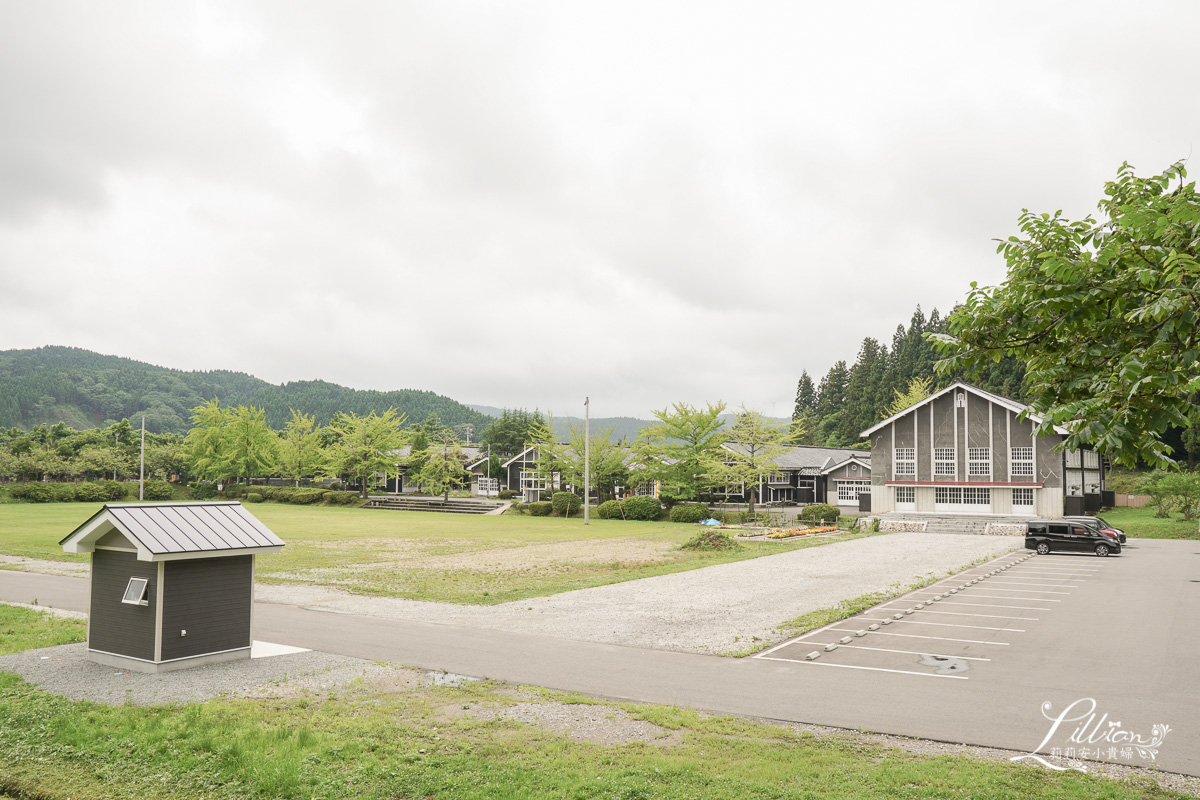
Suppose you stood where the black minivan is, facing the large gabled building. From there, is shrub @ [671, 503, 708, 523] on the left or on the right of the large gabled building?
left

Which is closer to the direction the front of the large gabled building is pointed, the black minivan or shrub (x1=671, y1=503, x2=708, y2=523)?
the black minivan

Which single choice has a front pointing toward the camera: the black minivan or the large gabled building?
the large gabled building

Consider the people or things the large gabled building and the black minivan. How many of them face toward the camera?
1

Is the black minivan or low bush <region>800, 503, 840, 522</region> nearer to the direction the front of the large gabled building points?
the black minivan

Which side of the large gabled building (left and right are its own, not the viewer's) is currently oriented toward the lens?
front

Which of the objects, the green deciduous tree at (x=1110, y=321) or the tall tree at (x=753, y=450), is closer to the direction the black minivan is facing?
the green deciduous tree

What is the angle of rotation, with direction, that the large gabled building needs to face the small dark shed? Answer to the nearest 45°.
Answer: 0° — it already faces it

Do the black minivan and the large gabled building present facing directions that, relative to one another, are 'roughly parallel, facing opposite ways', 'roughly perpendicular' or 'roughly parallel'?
roughly perpendicular

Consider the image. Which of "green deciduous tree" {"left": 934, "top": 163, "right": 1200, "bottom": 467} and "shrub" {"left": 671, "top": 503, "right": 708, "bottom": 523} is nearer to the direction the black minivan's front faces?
the green deciduous tree

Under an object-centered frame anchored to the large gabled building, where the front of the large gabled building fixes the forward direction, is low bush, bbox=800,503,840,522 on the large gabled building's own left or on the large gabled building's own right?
on the large gabled building's own right

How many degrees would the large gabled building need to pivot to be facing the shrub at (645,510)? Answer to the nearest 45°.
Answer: approximately 90° to its right
